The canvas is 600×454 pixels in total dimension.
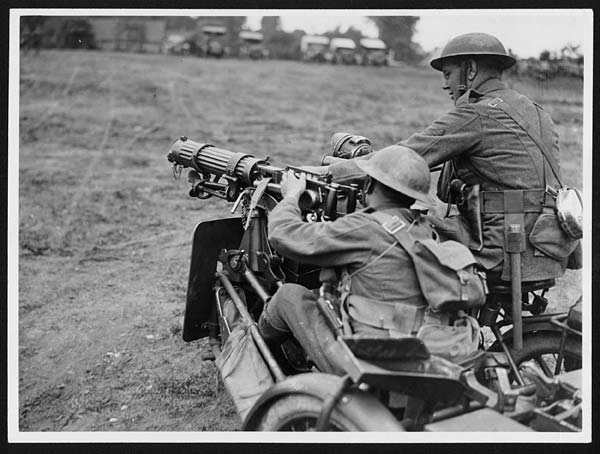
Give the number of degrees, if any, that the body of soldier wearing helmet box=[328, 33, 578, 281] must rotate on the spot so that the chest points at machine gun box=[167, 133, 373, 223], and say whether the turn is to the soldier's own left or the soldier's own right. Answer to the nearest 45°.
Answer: approximately 45° to the soldier's own left

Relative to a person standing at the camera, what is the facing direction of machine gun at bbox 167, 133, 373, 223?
facing away from the viewer and to the left of the viewer

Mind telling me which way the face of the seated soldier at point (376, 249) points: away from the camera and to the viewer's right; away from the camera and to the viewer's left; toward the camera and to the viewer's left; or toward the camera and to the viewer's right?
away from the camera and to the viewer's left

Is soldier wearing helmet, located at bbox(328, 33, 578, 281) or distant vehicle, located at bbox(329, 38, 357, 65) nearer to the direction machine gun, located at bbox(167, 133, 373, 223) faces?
the distant vehicle

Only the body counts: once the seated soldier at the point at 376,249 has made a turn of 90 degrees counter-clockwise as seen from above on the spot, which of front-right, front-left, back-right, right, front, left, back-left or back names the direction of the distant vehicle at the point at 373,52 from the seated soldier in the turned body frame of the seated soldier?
back-right

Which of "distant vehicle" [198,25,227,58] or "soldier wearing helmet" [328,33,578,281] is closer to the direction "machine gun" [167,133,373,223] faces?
the distant vehicle

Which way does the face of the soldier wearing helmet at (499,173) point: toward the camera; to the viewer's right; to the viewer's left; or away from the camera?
to the viewer's left

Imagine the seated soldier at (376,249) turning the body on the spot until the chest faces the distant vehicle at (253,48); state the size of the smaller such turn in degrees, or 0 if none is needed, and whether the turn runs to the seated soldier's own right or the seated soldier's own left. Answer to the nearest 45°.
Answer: approximately 45° to the seated soldier's own right

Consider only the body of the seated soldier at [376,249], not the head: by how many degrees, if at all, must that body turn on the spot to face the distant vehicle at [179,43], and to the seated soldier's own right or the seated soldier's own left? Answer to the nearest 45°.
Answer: approximately 45° to the seated soldier's own right

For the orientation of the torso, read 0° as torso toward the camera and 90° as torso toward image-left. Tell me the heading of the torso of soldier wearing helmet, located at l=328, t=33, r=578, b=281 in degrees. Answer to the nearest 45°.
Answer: approximately 135°

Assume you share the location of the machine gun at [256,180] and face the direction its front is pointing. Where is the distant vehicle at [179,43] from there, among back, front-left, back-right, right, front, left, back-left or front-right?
front-right

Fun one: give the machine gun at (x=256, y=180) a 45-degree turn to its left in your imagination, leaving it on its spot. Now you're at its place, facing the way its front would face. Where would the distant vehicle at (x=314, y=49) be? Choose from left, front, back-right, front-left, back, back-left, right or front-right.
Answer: right

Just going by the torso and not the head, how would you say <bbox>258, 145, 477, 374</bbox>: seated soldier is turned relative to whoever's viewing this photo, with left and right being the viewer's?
facing away from the viewer and to the left of the viewer

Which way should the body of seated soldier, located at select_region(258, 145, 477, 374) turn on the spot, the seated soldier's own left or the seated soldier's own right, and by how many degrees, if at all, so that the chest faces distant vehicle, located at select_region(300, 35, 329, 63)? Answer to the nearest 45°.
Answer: approximately 45° to the seated soldier's own right
